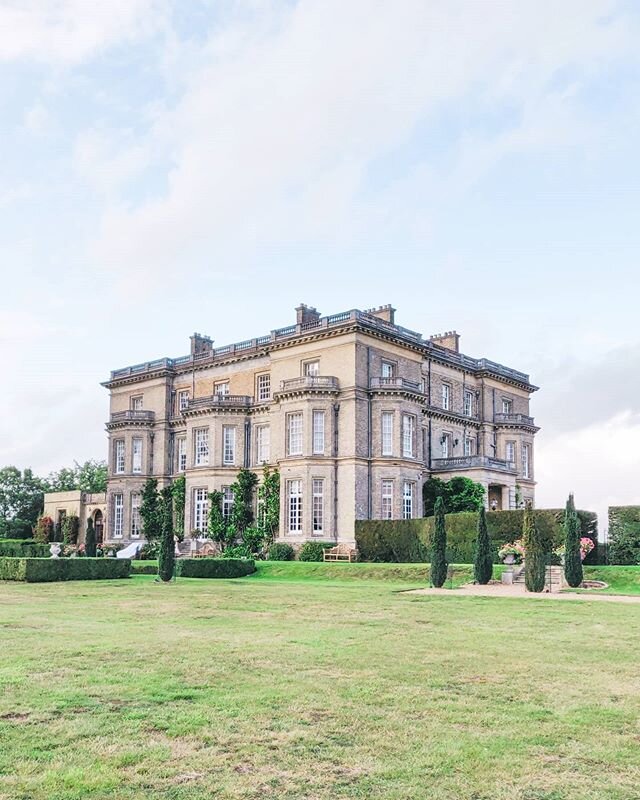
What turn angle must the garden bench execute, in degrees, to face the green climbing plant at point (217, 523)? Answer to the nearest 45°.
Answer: approximately 135° to its right

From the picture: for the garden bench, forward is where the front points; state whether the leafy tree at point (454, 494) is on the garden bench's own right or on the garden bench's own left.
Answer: on the garden bench's own left

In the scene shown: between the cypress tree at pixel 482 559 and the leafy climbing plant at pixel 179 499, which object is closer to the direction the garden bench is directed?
the cypress tree

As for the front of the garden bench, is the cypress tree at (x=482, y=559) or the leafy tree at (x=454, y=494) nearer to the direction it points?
the cypress tree

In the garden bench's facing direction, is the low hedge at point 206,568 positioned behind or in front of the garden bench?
in front

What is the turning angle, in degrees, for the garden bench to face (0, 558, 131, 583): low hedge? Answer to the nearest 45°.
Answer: approximately 45° to its right

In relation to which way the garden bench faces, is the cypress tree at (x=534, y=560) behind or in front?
in front

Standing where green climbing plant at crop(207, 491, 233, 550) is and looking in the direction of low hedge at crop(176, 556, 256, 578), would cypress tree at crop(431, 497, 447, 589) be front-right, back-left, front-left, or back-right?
front-left

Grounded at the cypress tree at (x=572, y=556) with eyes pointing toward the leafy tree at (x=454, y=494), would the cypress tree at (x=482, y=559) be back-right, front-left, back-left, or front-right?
front-left

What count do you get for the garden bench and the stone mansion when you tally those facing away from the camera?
0

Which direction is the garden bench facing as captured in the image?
toward the camera
